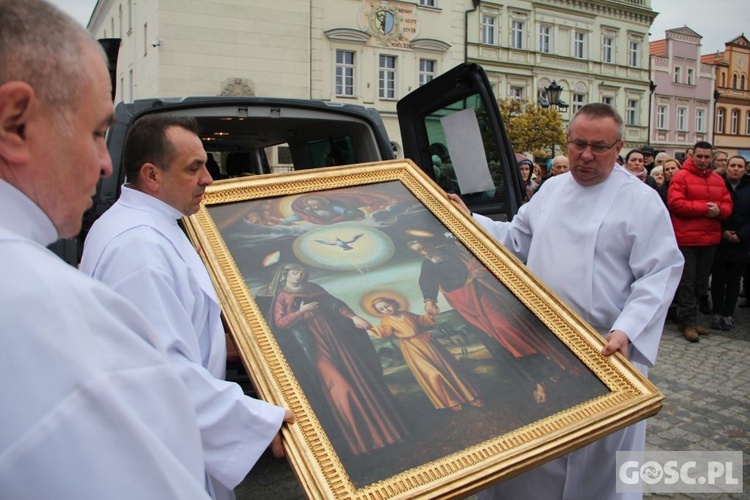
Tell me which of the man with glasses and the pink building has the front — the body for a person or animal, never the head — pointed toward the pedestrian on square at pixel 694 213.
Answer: the pink building

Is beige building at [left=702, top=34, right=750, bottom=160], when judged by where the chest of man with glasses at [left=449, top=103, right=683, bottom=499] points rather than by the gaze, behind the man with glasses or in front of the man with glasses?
behind

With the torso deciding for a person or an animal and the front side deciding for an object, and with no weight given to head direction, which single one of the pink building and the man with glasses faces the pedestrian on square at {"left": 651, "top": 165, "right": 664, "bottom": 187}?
the pink building

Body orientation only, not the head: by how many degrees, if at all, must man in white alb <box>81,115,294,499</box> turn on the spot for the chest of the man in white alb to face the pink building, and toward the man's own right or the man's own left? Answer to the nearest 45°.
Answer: approximately 45° to the man's own left

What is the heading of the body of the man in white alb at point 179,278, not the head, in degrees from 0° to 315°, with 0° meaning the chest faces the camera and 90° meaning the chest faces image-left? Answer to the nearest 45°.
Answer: approximately 270°

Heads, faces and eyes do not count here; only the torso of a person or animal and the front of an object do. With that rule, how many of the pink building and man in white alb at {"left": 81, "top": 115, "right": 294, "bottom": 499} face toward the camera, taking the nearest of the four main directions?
1

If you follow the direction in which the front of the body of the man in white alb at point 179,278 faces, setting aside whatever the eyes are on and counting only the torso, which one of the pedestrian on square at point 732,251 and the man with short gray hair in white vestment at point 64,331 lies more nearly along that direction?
the pedestrian on square
